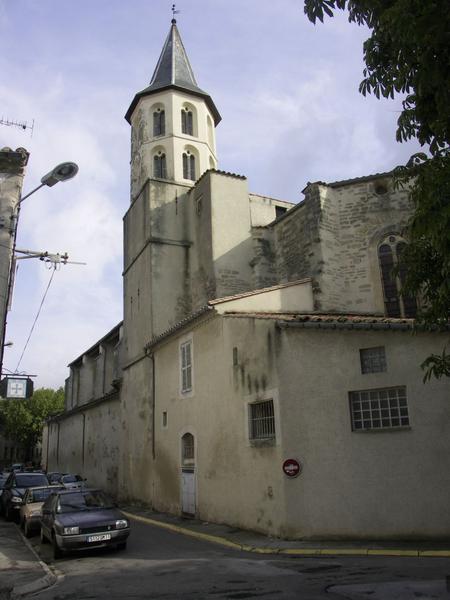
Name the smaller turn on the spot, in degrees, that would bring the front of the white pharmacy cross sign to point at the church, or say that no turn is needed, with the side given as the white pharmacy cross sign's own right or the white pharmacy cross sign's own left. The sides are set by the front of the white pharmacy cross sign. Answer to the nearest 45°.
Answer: approximately 90° to the white pharmacy cross sign's own left

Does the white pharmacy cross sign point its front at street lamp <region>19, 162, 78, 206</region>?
yes

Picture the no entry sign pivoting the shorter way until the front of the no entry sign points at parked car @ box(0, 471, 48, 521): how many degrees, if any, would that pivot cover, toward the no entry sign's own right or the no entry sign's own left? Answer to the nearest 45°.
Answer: approximately 135° to the no entry sign's own right

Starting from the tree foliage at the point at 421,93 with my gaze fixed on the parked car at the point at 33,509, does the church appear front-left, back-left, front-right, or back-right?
front-right

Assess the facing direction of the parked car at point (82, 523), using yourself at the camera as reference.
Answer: facing the viewer and to the right of the viewer

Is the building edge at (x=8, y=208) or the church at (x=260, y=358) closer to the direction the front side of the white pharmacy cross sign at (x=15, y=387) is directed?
the building edge

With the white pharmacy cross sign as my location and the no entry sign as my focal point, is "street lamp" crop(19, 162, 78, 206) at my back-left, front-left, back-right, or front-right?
front-right

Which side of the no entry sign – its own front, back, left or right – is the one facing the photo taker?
front

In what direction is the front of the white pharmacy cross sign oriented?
toward the camera

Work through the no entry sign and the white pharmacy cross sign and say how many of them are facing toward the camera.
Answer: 2

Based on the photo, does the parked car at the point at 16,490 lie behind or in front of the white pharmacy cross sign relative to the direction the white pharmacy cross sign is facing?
behind

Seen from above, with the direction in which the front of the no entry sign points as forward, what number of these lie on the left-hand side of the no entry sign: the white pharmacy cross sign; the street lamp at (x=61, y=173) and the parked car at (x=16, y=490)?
0
